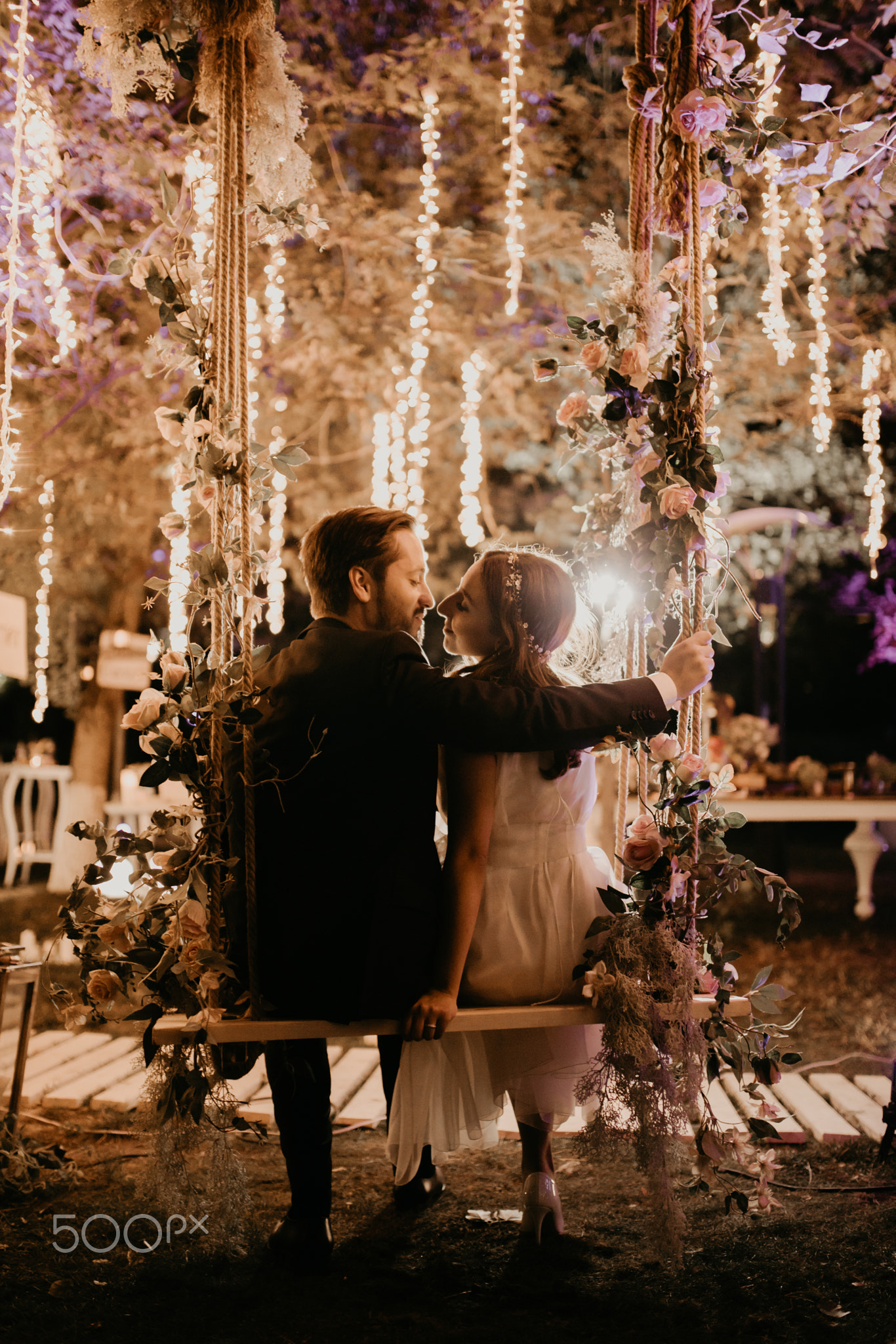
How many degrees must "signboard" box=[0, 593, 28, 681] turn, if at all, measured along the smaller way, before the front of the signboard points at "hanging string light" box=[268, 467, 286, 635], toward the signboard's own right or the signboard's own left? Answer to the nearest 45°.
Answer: approximately 135° to the signboard's own left

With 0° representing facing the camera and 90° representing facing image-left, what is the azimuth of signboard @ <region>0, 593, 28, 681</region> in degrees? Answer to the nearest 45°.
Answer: approximately 0°

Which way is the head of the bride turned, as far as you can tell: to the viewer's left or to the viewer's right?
to the viewer's left

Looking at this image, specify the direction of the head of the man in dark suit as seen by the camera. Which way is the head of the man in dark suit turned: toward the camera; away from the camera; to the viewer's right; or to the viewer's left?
to the viewer's right

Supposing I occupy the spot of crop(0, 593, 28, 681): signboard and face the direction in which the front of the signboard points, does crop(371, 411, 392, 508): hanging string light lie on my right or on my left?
on my left
